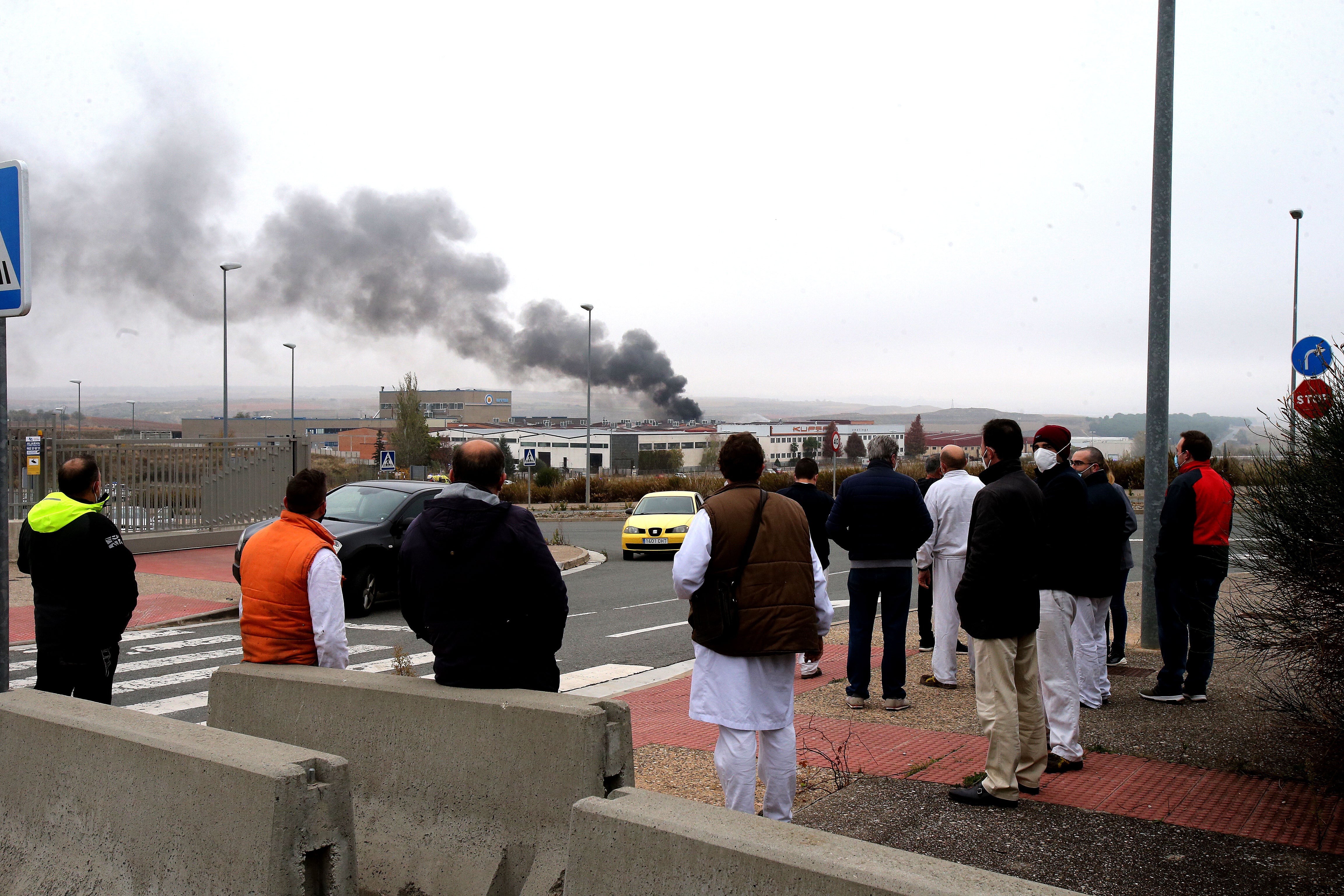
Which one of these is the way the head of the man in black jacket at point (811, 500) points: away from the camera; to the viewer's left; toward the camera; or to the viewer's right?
away from the camera

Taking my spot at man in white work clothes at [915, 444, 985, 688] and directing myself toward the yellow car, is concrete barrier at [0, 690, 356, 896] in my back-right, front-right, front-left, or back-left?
back-left

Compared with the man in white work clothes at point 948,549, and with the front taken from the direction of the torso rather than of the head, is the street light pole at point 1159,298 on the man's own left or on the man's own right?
on the man's own right

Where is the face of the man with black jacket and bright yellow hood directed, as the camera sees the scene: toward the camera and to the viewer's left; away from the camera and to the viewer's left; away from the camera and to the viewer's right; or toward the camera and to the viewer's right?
away from the camera and to the viewer's right

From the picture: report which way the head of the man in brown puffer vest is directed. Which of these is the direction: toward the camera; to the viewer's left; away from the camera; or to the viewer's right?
away from the camera

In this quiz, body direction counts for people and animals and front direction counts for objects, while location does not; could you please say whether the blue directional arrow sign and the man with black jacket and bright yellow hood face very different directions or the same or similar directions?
very different directions

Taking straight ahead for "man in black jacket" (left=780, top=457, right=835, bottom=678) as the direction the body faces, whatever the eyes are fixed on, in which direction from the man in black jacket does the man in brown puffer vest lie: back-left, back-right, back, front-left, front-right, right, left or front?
back

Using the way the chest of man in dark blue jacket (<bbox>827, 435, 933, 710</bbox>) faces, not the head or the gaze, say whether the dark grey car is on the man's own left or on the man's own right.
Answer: on the man's own left

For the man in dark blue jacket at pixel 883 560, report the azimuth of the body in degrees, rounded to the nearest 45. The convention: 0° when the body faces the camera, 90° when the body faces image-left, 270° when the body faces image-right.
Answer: approximately 180°

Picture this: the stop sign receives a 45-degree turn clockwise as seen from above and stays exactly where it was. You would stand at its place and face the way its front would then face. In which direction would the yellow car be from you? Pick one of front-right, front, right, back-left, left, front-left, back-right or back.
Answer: right

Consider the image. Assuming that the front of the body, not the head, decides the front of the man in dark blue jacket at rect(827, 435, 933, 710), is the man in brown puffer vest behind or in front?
behind
